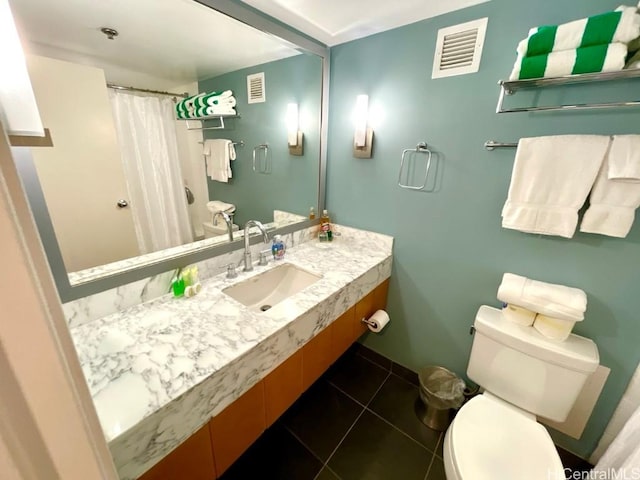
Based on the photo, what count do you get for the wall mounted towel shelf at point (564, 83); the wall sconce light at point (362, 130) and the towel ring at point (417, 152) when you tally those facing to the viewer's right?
0

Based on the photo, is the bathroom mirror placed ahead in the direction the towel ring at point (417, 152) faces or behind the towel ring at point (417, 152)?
ahead

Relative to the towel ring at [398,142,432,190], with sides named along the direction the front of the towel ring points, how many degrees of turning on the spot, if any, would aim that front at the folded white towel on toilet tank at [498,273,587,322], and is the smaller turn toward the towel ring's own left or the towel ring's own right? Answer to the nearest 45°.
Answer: approximately 90° to the towel ring's own left

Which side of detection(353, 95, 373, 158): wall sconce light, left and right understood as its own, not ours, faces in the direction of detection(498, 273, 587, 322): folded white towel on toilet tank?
left

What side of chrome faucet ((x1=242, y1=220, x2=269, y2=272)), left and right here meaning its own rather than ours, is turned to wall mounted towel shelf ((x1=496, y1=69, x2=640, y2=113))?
front

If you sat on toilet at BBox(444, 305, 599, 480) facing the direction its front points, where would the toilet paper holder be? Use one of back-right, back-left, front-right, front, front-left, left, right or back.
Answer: right

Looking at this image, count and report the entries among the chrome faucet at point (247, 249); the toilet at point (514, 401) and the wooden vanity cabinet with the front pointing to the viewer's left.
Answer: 0
